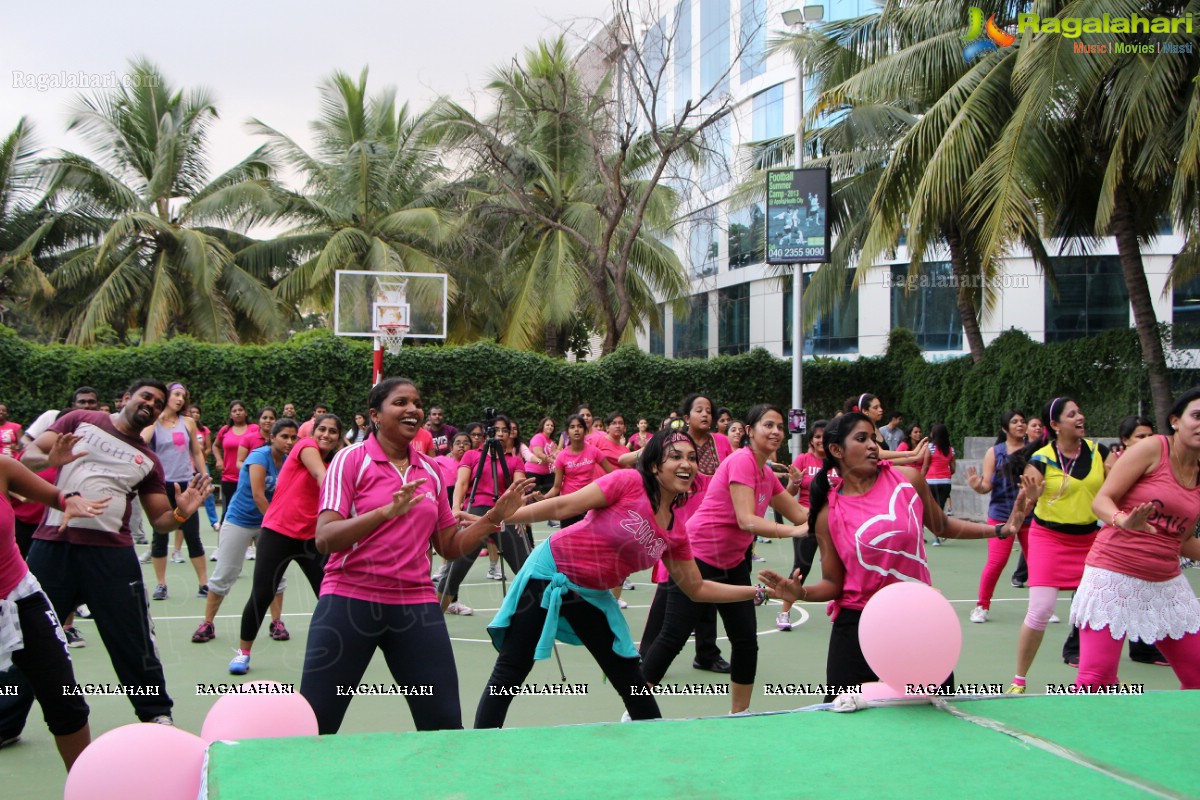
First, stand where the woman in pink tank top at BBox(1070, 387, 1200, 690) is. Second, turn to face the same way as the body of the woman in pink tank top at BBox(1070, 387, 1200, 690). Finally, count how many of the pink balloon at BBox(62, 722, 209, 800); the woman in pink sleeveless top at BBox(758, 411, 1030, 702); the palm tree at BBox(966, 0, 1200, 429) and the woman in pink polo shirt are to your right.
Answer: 3

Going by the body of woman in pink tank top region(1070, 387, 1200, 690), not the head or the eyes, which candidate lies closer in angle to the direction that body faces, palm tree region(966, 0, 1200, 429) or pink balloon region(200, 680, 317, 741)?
the pink balloon

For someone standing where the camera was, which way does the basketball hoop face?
facing the viewer

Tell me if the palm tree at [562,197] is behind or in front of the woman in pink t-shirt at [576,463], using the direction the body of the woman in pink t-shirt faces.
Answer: behind

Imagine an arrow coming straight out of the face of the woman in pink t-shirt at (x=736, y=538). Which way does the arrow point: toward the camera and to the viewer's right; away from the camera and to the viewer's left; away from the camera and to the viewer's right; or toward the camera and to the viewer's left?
toward the camera and to the viewer's right

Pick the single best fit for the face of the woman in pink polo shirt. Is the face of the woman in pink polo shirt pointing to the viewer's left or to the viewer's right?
to the viewer's right

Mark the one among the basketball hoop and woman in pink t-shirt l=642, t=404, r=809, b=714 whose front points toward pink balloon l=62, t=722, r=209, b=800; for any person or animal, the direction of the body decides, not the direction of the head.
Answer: the basketball hoop

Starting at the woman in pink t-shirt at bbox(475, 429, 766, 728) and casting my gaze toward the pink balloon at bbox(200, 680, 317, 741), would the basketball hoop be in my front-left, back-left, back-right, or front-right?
back-right

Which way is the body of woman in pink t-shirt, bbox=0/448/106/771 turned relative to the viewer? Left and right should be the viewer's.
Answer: facing to the right of the viewer
